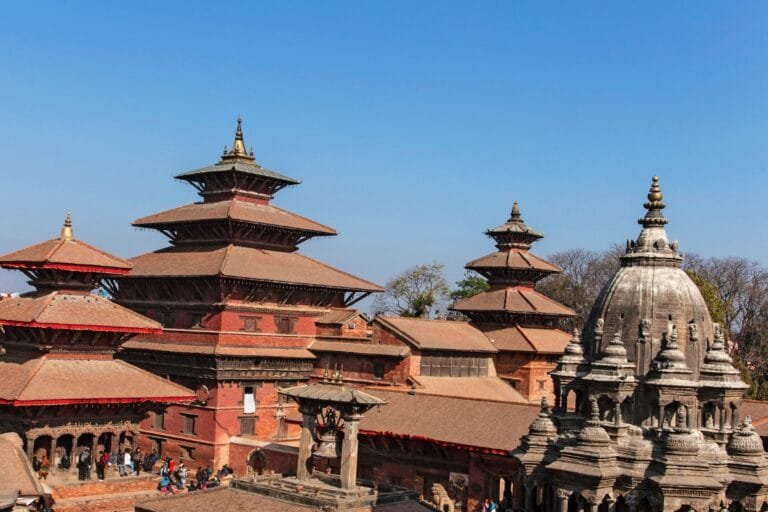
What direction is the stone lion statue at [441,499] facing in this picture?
to the viewer's left

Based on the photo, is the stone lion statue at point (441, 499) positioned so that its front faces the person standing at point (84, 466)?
no

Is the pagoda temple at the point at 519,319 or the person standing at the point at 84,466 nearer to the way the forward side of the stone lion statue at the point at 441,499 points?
the person standing
